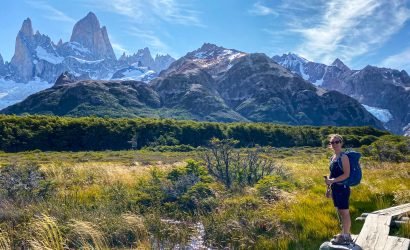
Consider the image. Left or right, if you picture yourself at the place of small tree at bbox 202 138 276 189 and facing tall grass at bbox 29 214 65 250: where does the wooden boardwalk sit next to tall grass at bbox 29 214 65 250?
left

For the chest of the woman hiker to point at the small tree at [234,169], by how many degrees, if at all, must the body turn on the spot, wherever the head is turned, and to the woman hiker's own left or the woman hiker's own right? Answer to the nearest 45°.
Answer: approximately 45° to the woman hiker's own right

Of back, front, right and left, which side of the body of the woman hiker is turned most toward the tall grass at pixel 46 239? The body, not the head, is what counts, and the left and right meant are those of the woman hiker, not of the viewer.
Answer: front

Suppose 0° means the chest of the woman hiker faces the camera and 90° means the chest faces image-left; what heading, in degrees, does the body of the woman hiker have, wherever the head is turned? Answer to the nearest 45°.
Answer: approximately 90°

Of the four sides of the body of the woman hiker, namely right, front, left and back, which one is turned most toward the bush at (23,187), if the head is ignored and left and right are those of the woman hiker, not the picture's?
front

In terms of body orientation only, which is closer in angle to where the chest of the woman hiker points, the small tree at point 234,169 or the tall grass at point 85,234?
the tall grass

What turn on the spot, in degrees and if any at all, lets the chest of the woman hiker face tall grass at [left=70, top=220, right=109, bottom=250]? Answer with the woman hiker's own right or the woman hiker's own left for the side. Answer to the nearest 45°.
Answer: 0° — they already face it
